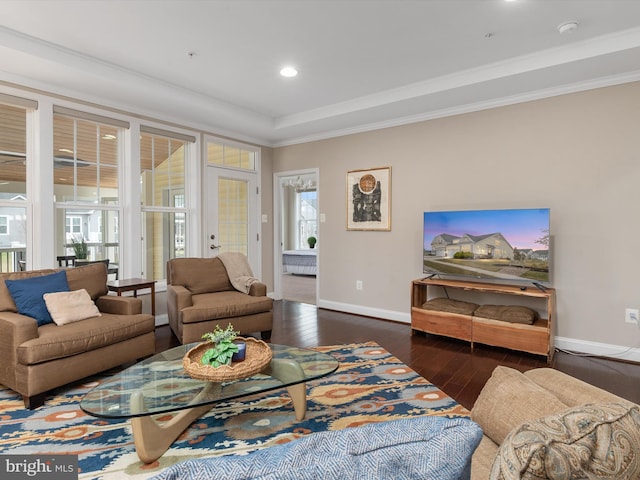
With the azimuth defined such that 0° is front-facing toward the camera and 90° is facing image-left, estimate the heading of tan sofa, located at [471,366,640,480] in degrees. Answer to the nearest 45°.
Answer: approximately 45°

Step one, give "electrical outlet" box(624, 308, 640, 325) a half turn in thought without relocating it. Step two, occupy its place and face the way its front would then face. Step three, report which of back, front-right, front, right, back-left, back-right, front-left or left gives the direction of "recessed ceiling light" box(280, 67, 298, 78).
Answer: back-left

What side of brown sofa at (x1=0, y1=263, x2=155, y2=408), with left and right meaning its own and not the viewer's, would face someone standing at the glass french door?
left

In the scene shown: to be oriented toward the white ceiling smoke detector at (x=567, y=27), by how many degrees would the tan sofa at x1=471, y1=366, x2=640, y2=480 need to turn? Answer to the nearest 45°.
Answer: approximately 135° to its right

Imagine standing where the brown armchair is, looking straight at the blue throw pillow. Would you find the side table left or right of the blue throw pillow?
right

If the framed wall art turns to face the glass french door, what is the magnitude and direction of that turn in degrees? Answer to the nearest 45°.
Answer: approximately 45° to its right

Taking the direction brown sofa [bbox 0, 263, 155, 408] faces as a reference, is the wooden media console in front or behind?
in front

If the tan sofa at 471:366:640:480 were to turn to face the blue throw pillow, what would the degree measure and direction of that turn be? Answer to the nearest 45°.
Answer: approximately 45° to its right

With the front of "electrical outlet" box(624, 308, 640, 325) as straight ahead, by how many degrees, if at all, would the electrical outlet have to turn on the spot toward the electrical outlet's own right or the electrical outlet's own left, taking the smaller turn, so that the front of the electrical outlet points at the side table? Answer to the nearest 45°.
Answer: approximately 45° to the electrical outlet's own right

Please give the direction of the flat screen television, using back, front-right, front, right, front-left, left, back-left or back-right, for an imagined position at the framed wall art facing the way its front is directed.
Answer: left

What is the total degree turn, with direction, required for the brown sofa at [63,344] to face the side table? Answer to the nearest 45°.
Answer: approximately 90° to its left

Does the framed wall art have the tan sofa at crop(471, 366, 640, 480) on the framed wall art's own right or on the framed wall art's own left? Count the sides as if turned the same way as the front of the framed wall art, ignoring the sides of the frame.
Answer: on the framed wall art's own left

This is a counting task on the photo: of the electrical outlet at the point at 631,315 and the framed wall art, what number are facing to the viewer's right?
0

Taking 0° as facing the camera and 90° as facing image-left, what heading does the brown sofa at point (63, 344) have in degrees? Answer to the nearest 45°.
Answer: approximately 315°

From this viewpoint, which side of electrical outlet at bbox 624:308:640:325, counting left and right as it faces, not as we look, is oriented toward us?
front

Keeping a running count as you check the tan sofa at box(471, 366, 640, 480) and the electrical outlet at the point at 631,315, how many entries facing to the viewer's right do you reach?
0
